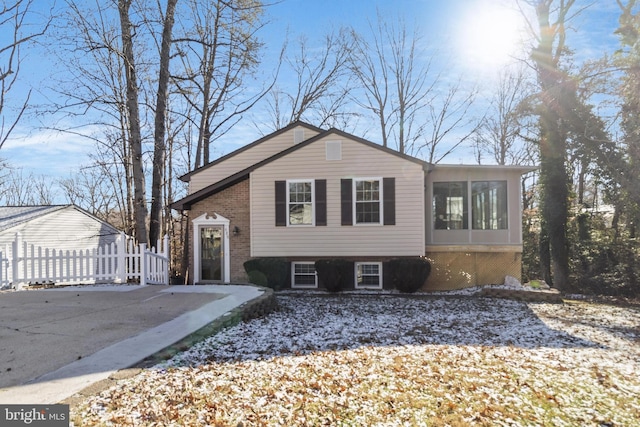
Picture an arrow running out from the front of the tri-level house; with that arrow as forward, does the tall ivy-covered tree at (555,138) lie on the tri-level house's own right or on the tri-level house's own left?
on the tri-level house's own left

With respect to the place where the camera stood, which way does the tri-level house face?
facing the viewer

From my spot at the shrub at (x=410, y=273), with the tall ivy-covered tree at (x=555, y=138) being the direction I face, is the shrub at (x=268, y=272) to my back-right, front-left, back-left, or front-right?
back-left

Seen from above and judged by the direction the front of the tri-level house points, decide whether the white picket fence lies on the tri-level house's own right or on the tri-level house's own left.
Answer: on the tri-level house's own right
